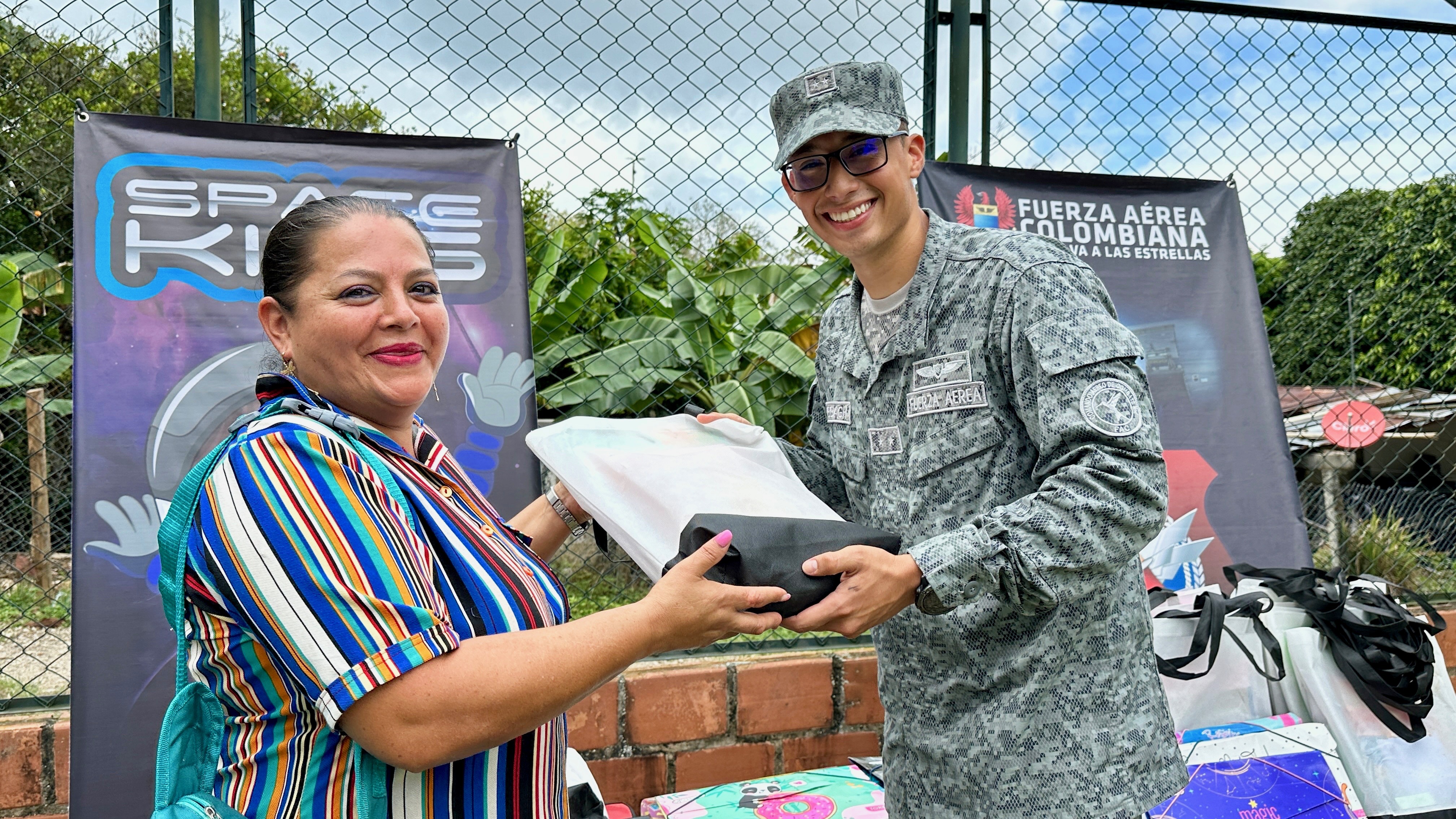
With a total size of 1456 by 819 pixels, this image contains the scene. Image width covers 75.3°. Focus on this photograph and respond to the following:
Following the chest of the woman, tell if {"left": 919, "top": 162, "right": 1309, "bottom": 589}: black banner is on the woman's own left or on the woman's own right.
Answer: on the woman's own left

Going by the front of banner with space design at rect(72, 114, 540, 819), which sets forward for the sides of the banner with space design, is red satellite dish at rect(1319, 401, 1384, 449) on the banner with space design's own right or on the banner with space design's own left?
on the banner with space design's own left

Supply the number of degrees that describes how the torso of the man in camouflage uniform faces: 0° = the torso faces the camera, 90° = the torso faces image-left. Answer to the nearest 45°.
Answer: approximately 45°

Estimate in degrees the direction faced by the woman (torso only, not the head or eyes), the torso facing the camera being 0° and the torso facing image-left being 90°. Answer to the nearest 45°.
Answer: approximately 315°

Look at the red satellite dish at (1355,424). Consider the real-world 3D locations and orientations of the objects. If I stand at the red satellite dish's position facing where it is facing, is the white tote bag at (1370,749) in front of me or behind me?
in front

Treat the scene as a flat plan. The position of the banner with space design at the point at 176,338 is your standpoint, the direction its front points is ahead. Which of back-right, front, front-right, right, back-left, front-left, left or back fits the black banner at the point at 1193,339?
left

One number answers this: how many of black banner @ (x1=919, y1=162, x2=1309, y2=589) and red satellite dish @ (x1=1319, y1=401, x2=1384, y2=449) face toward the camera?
2

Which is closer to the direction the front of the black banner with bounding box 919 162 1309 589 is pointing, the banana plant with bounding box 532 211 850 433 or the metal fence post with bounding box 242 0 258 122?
the metal fence post

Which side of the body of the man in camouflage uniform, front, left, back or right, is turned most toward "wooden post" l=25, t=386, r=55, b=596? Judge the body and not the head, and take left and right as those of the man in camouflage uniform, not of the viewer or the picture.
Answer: right
